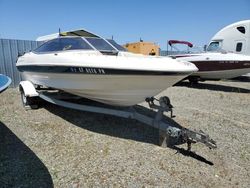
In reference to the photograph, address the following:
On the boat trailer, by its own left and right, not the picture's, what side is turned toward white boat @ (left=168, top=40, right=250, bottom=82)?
left

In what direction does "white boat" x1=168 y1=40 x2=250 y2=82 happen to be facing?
to the viewer's right

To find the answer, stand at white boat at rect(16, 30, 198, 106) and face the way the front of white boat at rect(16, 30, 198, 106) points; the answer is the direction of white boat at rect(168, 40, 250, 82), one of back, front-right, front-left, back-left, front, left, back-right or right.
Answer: left

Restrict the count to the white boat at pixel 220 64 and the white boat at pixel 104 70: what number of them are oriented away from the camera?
0

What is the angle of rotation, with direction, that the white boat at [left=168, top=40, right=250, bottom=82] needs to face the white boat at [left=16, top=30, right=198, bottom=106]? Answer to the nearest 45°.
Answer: approximately 90° to its right

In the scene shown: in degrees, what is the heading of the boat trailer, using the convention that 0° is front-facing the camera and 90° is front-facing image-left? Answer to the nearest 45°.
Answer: approximately 315°
